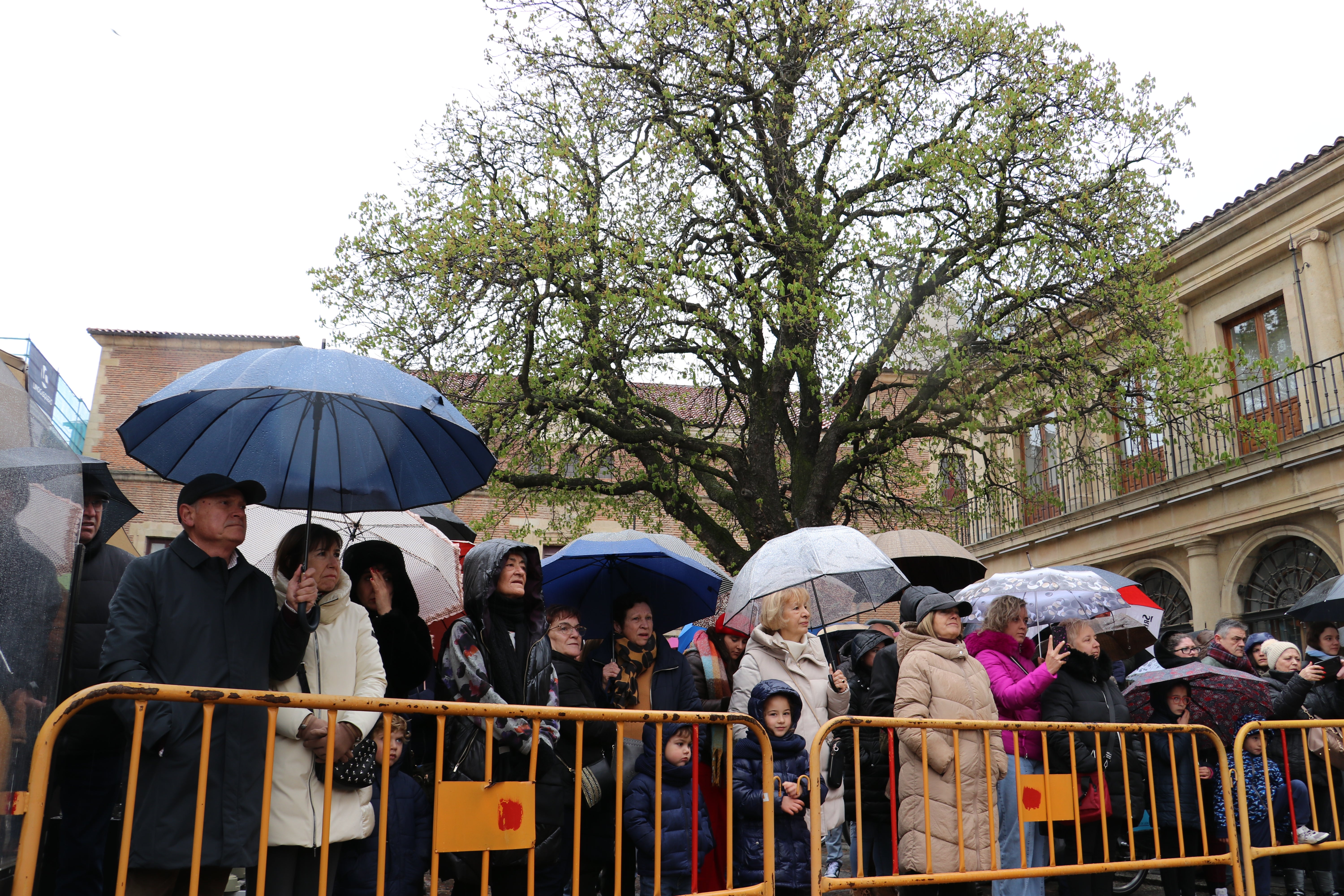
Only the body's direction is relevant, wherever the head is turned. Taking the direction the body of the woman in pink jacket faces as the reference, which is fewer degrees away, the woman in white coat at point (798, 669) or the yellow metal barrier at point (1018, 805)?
the yellow metal barrier

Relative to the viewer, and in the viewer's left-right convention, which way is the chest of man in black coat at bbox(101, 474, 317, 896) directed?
facing the viewer and to the right of the viewer

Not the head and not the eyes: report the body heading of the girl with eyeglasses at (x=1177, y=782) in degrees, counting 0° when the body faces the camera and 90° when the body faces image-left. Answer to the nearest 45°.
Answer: approximately 315°

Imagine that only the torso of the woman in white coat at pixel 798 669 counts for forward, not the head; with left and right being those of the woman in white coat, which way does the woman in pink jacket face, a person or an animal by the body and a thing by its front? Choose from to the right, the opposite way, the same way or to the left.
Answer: the same way

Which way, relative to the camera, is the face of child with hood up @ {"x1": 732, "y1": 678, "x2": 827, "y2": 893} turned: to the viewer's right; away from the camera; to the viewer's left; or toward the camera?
toward the camera

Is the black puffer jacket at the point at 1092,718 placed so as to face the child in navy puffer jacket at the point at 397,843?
no

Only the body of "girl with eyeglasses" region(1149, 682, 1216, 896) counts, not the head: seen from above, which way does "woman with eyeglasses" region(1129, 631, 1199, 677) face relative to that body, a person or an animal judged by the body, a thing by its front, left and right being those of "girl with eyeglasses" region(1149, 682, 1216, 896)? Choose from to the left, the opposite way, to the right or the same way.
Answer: the same way

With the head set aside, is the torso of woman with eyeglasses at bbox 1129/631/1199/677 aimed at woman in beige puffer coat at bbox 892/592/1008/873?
no

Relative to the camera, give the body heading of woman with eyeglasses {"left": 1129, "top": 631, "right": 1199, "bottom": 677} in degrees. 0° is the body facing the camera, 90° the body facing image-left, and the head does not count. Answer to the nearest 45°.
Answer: approximately 315°

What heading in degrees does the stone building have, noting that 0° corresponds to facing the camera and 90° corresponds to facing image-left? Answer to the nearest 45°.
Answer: approximately 45°

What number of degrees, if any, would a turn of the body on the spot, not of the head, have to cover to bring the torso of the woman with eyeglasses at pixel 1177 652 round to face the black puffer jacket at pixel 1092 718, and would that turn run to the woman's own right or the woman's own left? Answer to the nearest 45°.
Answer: approximately 45° to the woman's own right

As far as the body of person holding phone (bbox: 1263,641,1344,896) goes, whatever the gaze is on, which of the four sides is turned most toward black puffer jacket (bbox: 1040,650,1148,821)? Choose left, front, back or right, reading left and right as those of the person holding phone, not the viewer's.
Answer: right

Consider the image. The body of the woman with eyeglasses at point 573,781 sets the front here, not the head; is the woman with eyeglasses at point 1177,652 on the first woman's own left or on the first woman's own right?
on the first woman's own left

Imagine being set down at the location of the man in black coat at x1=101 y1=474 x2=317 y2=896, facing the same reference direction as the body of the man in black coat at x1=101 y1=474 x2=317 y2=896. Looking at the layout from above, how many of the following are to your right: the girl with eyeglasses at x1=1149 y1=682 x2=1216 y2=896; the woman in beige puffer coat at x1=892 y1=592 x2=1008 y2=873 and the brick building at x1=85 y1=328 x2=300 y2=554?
0

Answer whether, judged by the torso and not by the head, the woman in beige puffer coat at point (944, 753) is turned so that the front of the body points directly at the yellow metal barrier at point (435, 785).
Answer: no

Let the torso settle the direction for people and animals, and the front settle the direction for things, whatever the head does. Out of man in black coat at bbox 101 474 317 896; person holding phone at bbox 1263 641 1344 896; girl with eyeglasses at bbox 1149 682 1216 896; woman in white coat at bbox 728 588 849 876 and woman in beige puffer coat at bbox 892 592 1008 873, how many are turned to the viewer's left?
0
